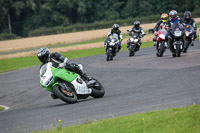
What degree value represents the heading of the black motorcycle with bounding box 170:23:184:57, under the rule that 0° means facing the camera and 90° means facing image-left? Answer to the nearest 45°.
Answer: approximately 0°

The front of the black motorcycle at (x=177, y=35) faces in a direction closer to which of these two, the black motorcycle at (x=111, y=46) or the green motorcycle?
the green motorcycle

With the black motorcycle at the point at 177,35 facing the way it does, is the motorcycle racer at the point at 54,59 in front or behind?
in front

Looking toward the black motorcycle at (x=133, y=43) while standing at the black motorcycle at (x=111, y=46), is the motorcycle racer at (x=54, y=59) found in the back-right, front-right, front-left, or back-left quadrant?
back-right

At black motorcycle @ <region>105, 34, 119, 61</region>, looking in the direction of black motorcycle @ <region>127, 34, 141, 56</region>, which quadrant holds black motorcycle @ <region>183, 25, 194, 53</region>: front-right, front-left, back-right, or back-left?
front-right

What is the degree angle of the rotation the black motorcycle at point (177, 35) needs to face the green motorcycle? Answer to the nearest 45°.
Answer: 0° — it already faces it

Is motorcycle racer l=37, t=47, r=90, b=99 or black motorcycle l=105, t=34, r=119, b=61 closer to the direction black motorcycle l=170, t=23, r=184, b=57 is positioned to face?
the motorcycle racer

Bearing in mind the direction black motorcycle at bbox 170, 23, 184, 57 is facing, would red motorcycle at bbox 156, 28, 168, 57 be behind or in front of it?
behind

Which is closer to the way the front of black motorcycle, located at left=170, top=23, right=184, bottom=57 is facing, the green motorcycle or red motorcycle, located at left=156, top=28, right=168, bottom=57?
the green motorcycle
